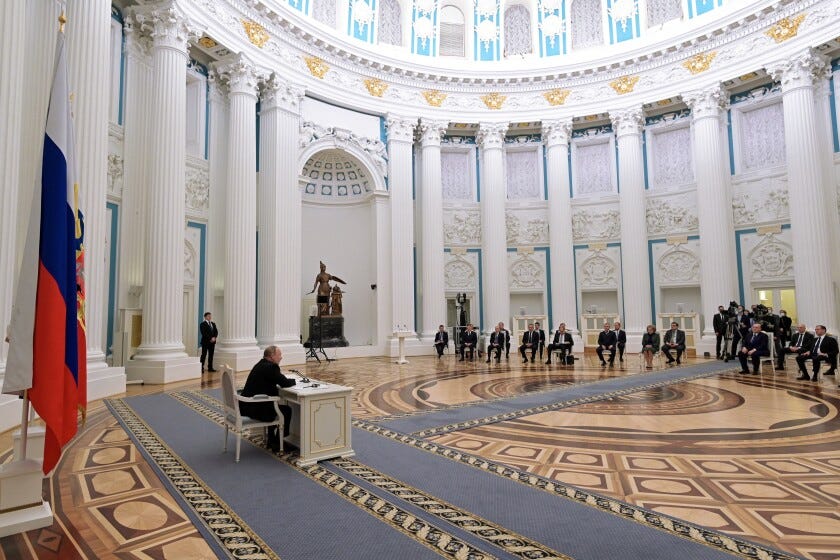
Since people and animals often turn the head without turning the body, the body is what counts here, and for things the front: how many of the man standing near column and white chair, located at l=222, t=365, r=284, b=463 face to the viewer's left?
0

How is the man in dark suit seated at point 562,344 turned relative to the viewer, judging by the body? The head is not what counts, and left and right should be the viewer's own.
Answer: facing the viewer and to the left of the viewer

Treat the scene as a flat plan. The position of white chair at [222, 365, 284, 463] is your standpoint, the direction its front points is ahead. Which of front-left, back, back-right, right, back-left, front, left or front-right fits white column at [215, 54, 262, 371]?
front-left

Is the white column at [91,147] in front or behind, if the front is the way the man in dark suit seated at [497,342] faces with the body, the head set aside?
in front

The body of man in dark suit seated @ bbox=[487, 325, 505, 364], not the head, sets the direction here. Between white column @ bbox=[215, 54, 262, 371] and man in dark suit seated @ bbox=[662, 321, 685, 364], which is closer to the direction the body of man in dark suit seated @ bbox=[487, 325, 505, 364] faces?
the white column

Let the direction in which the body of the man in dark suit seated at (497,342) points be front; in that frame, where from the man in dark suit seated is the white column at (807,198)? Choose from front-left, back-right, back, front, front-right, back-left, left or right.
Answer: back-left

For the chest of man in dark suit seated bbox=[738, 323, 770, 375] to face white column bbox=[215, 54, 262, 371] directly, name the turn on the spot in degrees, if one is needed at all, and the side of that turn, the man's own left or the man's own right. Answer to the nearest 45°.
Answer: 0° — they already face it

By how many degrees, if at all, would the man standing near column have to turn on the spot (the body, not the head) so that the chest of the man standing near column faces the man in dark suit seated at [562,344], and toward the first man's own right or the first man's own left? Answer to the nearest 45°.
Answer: approximately 45° to the first man's own left

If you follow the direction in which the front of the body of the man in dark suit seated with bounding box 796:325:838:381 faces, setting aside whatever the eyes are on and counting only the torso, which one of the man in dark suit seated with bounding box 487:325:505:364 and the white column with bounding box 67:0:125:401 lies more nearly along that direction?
the white column

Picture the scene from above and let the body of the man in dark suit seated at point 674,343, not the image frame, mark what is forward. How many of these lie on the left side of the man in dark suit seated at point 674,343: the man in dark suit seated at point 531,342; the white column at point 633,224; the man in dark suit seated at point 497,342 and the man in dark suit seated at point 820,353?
1

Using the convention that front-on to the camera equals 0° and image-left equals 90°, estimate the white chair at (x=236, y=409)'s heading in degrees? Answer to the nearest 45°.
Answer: approximately 225°

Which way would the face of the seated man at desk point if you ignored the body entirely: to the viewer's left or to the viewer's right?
to the viewer's right

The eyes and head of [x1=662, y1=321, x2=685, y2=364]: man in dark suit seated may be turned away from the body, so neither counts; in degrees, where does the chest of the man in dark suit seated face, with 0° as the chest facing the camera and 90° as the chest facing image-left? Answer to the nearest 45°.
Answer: approximately 45°
